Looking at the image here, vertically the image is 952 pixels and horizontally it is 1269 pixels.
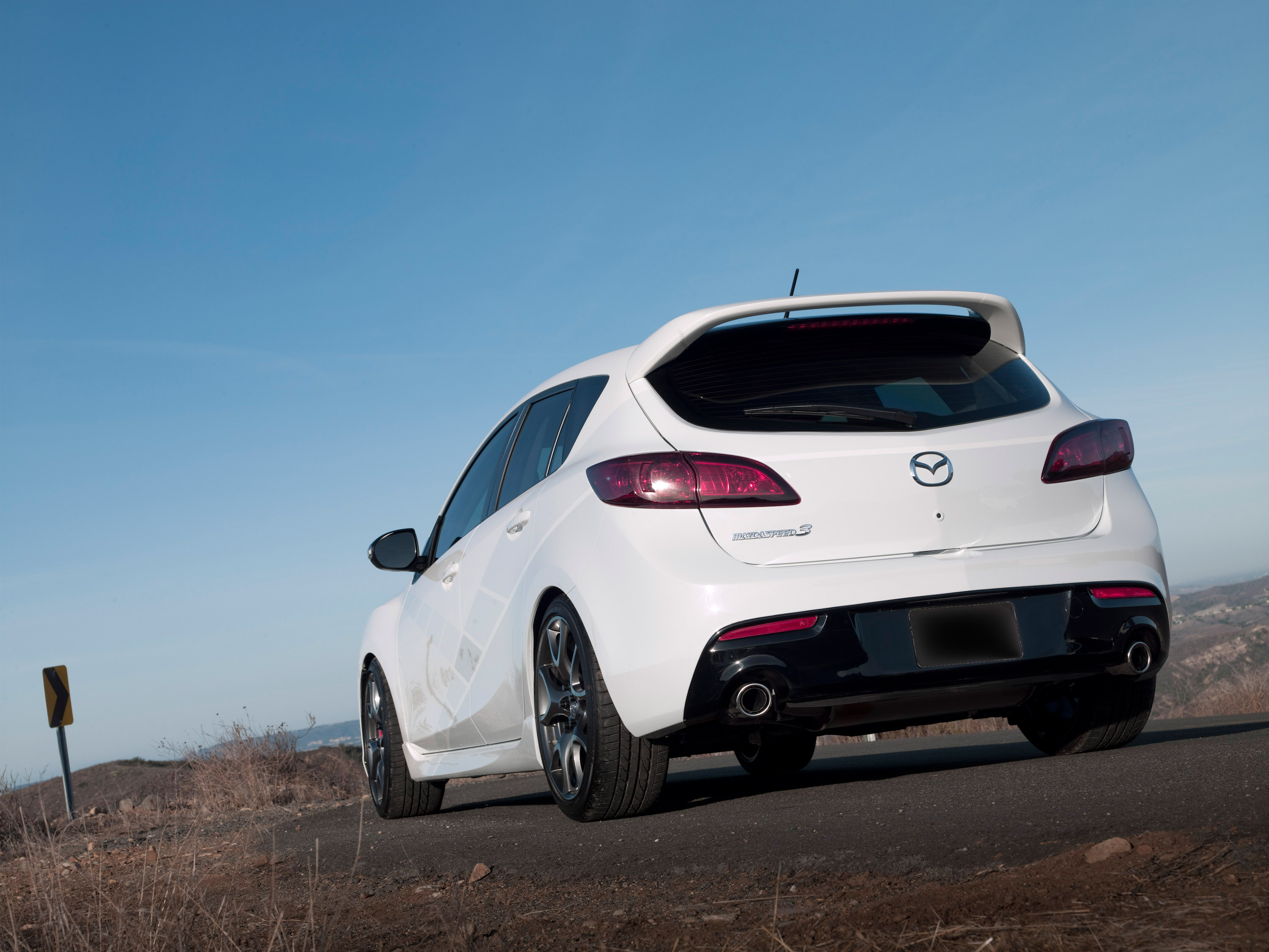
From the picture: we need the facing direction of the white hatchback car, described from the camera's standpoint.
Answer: facing away from the viewer and to the left of the viewer

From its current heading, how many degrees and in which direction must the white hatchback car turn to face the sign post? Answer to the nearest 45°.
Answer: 0° — it already faces it
